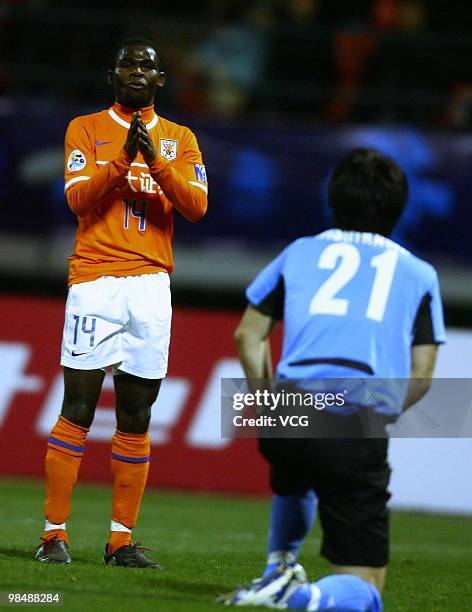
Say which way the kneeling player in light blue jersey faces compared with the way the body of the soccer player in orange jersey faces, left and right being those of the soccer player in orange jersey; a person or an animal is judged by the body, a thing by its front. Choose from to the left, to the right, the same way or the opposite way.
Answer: the opposite way

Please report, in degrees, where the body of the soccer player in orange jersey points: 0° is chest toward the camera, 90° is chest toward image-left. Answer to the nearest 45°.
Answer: approximately 0°

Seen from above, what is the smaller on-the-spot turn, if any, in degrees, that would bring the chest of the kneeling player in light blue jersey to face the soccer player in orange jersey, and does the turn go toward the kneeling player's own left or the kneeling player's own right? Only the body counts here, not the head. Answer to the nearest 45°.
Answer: approximately 45° to the kneeling player's own left

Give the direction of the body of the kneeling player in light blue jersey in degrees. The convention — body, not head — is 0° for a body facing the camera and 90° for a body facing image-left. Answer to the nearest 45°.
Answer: approximately 180°

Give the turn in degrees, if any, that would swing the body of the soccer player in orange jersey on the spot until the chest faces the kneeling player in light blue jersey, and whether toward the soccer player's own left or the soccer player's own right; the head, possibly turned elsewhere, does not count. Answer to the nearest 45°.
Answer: approximately 45° to the soccer player's own left

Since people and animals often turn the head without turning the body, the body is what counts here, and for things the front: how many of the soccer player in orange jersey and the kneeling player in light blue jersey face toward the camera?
1

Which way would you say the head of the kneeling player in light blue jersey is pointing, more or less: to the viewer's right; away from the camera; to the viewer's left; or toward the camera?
away from the camera
